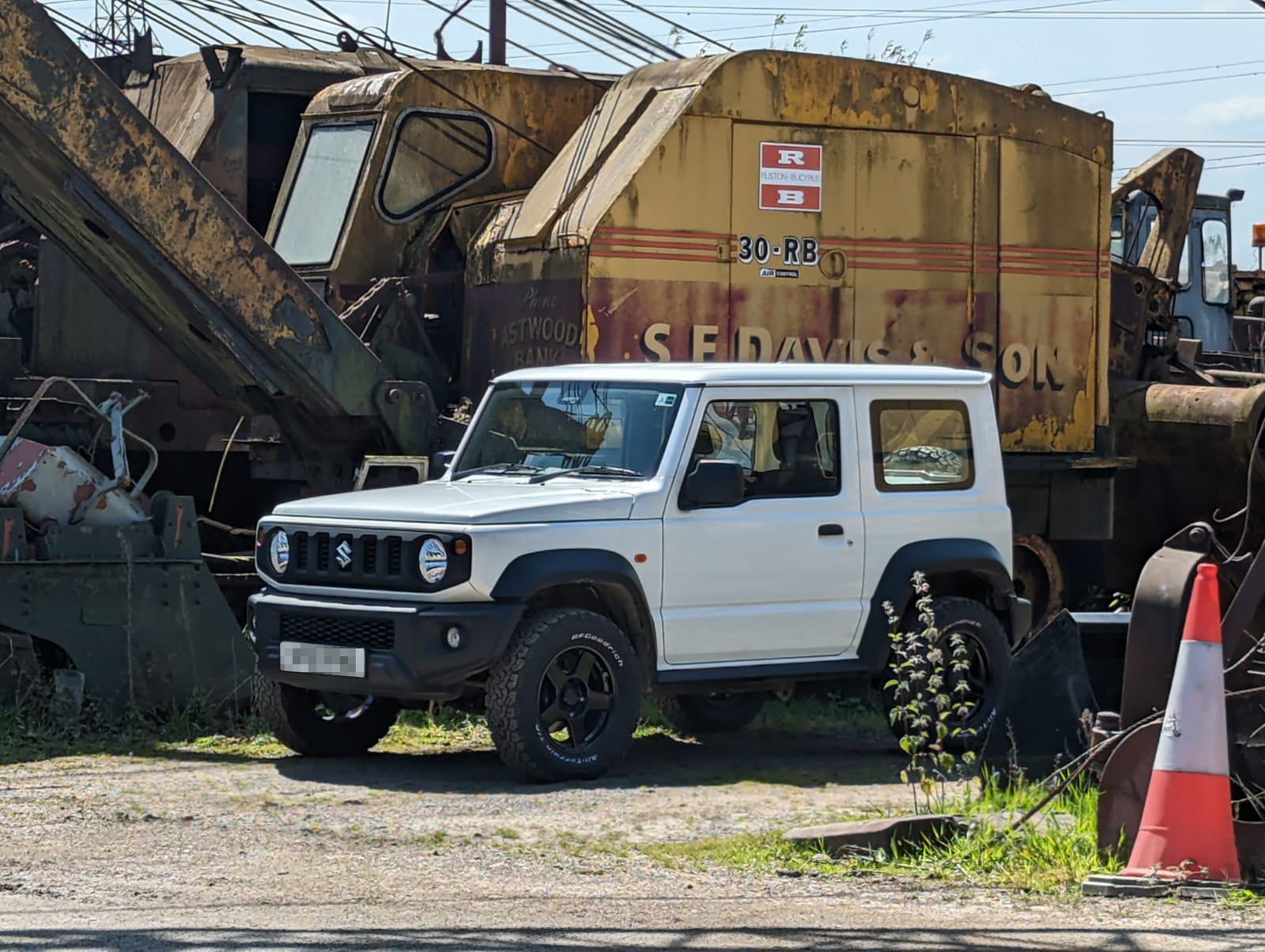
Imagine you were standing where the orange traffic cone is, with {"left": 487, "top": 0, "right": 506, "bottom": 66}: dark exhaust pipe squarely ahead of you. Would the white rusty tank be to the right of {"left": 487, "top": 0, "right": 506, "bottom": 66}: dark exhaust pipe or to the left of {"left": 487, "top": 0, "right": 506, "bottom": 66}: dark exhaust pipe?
left

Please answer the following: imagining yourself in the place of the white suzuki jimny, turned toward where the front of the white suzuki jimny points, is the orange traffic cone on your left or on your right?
on your left

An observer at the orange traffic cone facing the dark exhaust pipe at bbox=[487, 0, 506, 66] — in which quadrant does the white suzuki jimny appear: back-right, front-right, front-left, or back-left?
front-left

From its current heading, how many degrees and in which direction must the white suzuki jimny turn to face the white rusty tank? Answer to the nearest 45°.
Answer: approximately 45° to its right

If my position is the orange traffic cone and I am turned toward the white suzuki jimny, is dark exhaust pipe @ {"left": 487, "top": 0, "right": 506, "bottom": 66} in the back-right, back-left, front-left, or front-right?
front-right

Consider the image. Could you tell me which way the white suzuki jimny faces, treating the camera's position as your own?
facing the viewer and to the left of the viewer

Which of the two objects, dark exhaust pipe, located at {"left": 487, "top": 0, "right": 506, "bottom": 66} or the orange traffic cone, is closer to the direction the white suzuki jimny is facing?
the orange traffic cone

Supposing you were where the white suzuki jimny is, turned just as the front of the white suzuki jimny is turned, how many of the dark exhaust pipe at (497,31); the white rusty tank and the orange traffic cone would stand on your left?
1

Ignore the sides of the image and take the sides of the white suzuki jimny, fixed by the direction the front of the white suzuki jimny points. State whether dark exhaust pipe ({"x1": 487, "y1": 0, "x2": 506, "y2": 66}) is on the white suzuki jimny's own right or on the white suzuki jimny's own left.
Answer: on the white suzuki jimny's own right
